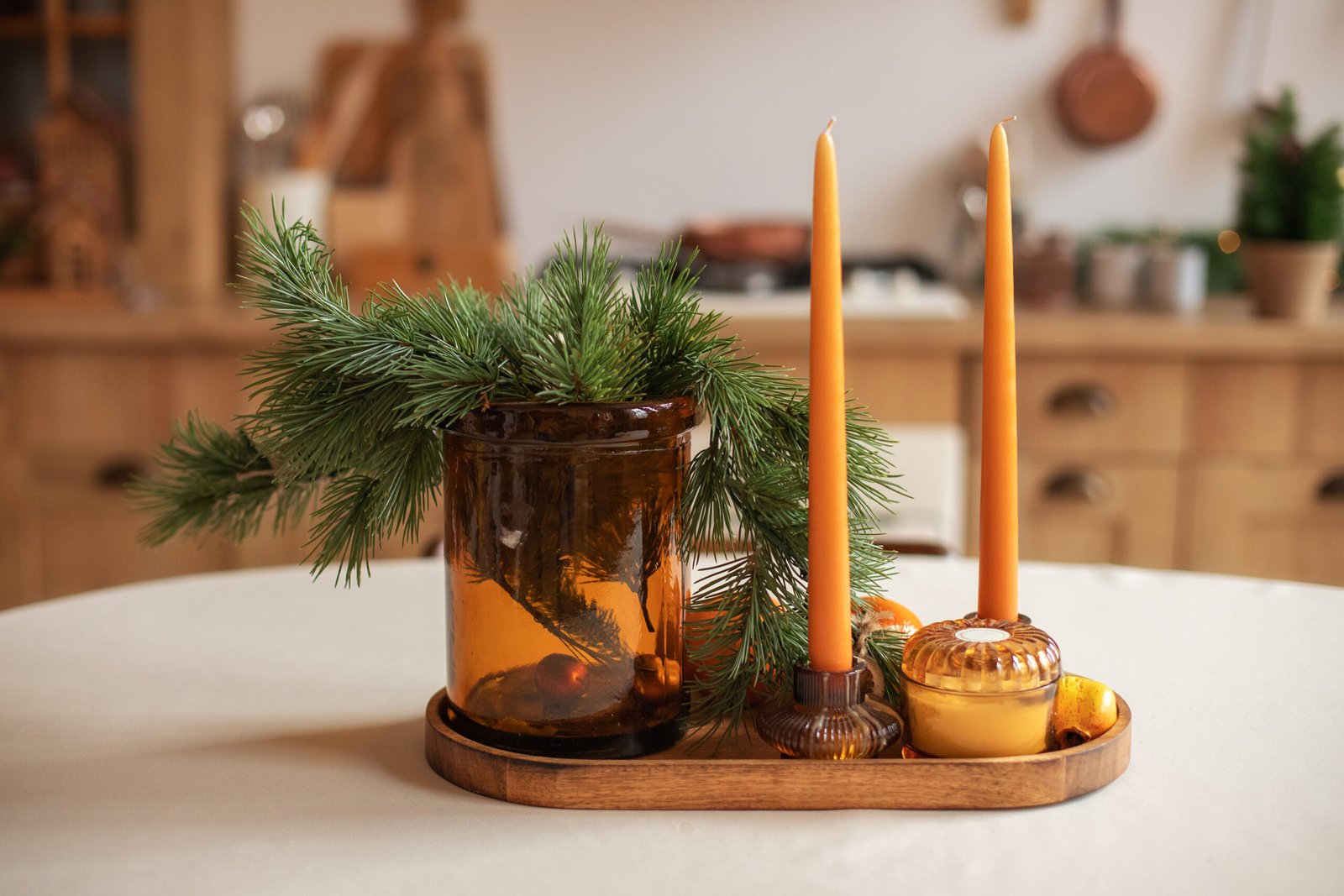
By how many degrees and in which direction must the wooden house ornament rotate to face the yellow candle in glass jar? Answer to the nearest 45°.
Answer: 0° — it already faces it

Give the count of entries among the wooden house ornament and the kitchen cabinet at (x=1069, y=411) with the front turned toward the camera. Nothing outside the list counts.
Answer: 2

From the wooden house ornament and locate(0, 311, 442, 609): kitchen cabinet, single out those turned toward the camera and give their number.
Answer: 2

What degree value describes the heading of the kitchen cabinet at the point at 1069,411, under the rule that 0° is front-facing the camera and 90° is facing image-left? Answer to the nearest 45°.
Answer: approximately 0°

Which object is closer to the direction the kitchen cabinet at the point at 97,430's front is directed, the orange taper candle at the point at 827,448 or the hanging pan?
the orange taper candle

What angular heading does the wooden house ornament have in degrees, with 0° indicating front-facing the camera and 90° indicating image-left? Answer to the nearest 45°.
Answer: approximately 0°
